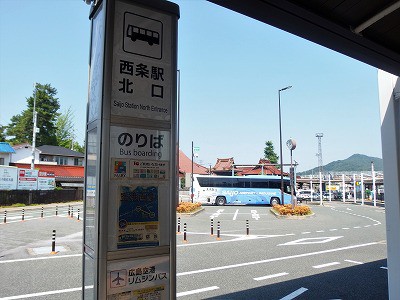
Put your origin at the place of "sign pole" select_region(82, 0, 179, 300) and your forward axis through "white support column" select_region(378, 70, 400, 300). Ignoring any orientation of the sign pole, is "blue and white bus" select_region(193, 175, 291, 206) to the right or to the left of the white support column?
left

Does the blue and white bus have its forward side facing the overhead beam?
no

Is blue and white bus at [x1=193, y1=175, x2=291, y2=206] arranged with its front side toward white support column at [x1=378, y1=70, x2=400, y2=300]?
no

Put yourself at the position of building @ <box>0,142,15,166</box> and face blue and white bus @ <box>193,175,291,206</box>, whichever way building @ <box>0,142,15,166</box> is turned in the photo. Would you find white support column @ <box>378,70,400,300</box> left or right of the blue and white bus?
right

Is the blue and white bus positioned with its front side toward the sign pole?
no
